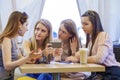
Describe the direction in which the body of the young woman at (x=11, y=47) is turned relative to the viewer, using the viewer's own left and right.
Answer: facing to the right of the viewer

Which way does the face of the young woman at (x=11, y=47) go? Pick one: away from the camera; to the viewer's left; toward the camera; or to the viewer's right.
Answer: to the viewer's right

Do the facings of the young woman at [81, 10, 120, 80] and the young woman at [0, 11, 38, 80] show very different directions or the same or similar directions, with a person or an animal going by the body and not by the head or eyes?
very different directions

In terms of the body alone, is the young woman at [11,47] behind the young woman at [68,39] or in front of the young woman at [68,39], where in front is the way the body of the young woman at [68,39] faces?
in front

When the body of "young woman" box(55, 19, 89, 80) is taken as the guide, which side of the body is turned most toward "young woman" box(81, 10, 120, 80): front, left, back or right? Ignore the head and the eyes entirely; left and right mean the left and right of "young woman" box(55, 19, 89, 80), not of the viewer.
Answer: left

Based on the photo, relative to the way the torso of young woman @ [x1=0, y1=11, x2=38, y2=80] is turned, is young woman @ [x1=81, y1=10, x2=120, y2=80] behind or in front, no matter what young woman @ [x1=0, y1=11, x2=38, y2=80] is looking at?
in front

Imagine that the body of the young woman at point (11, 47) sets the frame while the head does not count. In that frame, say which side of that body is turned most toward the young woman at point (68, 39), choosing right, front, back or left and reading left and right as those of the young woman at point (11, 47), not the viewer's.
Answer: front

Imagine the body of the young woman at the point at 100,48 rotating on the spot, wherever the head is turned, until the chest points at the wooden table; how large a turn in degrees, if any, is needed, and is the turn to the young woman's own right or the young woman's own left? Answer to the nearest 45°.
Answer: approximately 45° to the young woman's own left

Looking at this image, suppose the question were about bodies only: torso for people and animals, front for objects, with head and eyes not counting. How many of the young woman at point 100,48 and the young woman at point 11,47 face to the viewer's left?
1

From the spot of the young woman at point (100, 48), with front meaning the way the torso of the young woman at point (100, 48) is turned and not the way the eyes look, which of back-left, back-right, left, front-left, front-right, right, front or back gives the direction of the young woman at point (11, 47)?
front

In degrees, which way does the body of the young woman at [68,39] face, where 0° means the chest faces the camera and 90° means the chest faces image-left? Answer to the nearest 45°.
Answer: approximately 45°

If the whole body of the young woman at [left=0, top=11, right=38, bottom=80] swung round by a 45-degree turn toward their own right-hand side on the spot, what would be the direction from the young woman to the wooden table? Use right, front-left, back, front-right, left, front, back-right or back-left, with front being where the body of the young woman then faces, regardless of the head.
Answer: front

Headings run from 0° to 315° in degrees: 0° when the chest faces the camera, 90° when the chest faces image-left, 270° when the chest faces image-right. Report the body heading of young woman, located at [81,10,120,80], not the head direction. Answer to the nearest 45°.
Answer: approximately 90°
